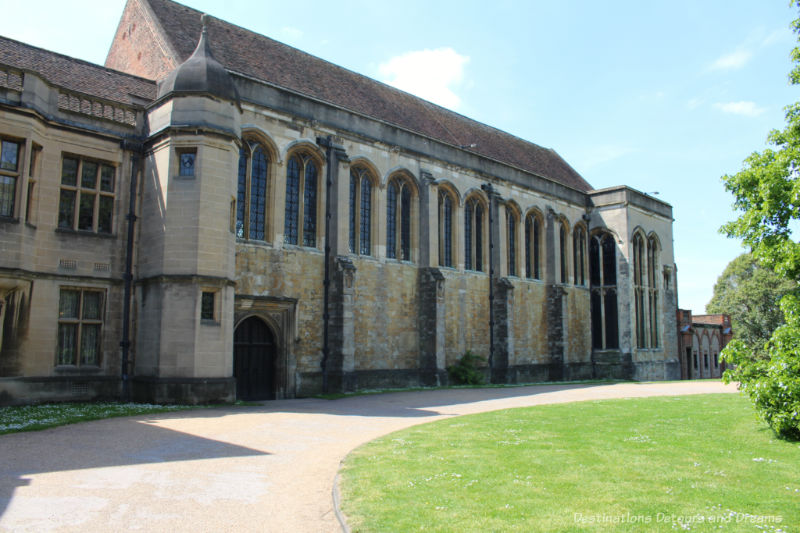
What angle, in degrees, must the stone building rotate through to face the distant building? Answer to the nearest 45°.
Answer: approximately 90° to its left

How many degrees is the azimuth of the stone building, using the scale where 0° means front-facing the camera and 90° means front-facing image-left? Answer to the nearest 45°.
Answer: approximately 315°

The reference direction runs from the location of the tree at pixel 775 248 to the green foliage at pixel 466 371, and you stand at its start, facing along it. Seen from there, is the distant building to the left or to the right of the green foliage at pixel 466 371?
right

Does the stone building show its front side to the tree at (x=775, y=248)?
yes

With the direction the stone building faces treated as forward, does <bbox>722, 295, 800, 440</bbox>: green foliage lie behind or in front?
in front

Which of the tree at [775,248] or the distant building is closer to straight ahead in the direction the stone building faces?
the tree
